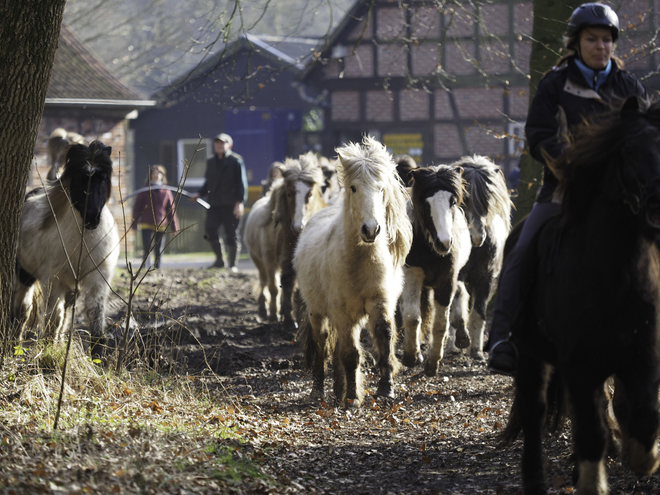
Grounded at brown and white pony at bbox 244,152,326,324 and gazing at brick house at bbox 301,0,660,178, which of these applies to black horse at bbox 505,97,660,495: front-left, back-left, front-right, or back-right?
back-right

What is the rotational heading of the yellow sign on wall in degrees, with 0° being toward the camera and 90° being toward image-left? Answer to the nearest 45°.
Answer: approximately 0°

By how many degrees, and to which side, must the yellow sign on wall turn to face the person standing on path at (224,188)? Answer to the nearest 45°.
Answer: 0° — it already faces them

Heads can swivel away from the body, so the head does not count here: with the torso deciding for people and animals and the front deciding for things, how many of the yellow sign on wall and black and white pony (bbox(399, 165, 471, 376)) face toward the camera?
2

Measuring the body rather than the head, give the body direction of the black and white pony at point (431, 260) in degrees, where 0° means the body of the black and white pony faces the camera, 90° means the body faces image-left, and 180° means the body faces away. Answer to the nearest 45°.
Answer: approximately 0°

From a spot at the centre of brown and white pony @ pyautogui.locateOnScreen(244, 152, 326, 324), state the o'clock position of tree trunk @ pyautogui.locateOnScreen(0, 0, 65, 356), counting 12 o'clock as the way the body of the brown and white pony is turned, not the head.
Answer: The tree trunk is roughly at 2 o'clock from the brown and white pony.

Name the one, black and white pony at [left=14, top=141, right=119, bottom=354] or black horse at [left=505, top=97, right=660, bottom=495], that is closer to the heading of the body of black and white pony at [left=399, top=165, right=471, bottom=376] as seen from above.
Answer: the black horse

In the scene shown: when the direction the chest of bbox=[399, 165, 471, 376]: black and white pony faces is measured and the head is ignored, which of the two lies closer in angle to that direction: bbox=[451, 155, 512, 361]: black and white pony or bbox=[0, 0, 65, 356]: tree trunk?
the tree trunk
